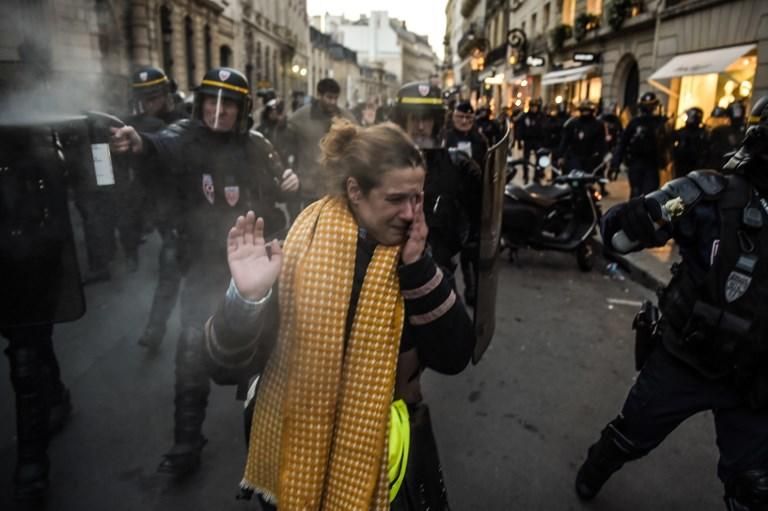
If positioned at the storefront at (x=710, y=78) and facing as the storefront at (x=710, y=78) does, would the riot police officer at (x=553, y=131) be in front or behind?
in front

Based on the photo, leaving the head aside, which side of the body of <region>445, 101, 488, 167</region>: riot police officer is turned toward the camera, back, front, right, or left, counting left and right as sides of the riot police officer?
front

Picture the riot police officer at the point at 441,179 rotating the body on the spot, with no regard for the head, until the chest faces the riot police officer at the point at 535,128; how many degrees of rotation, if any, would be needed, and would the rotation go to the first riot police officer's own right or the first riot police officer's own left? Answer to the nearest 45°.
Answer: approximately 180°

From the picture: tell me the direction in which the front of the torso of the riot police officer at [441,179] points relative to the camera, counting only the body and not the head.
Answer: toward the camera

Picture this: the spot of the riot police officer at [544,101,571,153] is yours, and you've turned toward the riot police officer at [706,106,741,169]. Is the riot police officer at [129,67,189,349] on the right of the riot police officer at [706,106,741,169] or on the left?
right

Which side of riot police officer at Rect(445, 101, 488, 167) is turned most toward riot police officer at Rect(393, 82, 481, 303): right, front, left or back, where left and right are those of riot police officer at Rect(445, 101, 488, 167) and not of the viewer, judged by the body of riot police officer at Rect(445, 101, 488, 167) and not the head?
front

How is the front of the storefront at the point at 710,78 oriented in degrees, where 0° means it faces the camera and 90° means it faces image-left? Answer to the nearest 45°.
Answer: approximately 45°

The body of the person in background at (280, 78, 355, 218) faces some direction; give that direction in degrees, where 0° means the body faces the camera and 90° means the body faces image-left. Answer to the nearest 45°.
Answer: approximately 315°

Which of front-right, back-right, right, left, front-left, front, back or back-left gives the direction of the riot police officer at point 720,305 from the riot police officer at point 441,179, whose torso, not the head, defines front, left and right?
front-left

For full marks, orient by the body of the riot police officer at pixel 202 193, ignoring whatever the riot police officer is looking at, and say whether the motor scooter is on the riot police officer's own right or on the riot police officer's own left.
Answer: on the riot police officer's own left

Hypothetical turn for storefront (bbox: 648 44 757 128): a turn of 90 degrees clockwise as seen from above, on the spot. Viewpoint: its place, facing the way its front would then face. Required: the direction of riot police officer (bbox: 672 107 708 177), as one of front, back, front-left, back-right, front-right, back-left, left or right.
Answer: back-left
